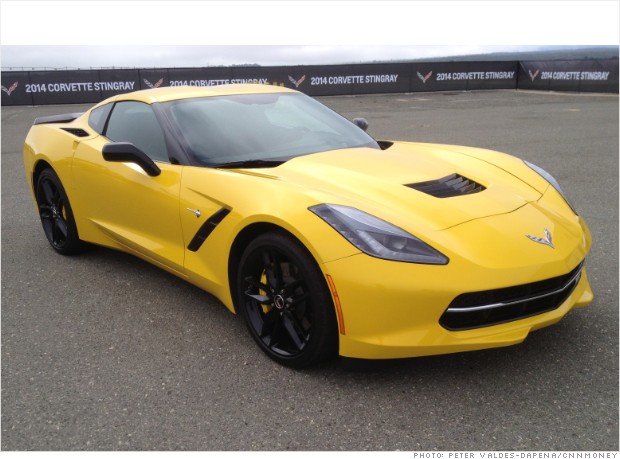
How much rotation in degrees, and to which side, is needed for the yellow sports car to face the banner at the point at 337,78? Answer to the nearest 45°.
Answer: approximately 135° to its left

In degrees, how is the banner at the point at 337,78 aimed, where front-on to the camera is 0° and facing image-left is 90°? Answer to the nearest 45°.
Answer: approximately 0°

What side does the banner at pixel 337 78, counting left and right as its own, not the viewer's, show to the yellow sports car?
front

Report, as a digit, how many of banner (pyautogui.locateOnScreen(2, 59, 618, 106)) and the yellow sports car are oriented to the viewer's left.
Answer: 0

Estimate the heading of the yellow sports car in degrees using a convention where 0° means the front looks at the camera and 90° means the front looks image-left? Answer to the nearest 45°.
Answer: approximately 315°
